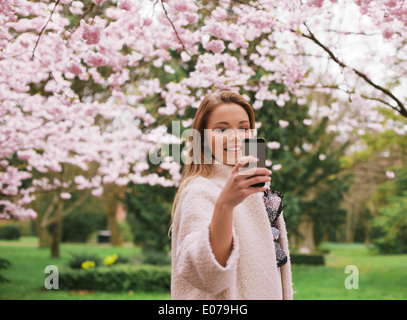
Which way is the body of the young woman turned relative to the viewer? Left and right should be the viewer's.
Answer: facing the viewer and to the right of the viewer

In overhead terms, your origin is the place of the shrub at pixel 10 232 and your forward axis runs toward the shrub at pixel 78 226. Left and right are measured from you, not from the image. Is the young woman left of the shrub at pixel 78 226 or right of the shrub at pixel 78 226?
right

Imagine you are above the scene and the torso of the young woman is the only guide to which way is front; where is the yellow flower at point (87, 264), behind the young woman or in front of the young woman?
behind

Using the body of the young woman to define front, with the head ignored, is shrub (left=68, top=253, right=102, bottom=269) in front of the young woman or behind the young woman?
behind
